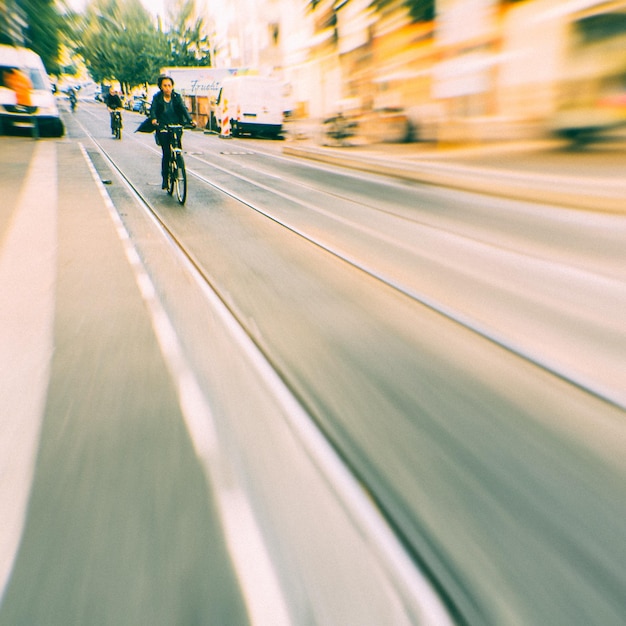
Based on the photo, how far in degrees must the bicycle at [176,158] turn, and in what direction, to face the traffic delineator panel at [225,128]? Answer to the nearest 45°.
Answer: approximately 180°

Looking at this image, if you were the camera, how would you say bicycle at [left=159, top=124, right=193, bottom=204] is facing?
facing the viewer

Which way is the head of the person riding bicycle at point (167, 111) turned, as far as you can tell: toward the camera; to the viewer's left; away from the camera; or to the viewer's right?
toward the camera

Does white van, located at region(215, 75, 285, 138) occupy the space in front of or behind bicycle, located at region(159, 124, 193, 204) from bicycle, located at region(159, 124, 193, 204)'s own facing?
behind

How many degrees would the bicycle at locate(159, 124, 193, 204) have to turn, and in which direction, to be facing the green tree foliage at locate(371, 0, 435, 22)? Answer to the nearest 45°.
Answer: approximately 135° to its left

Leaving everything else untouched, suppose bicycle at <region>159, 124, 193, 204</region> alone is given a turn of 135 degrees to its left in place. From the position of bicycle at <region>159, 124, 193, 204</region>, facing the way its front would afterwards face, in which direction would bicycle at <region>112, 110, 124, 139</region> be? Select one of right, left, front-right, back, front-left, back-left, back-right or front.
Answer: front-left

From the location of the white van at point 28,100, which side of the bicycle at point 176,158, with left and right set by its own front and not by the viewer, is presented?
back
